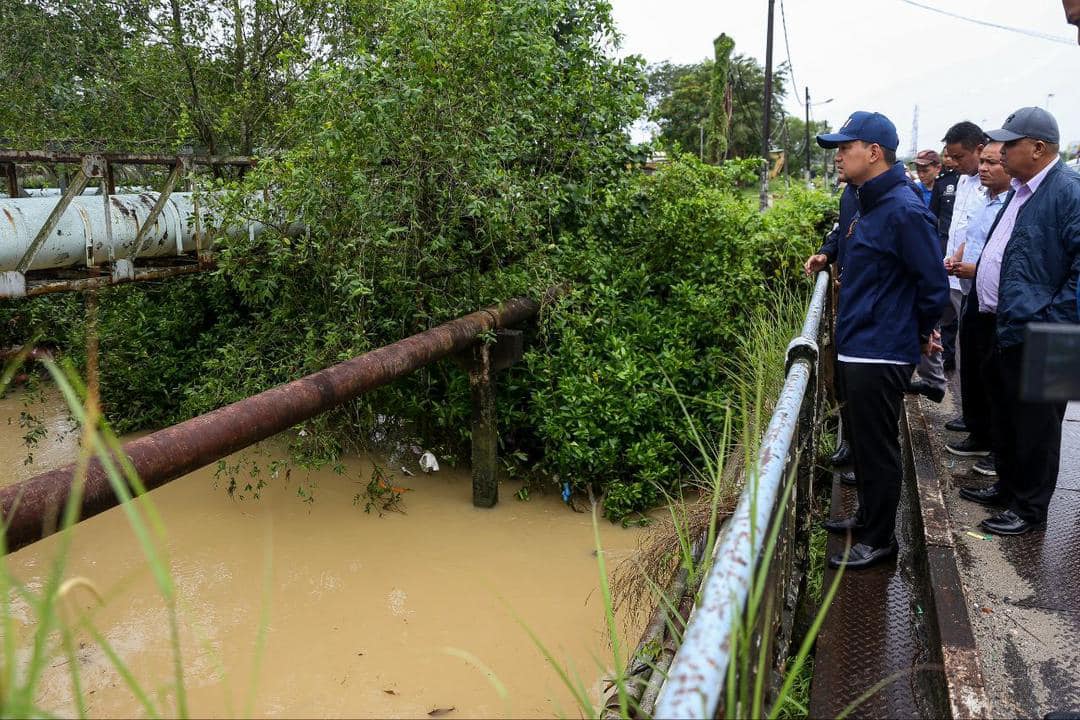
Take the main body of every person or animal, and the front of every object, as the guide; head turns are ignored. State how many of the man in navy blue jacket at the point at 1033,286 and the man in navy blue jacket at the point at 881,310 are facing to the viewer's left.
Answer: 2

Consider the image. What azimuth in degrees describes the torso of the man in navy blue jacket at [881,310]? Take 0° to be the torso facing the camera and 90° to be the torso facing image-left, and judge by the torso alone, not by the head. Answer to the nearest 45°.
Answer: approximately 90°

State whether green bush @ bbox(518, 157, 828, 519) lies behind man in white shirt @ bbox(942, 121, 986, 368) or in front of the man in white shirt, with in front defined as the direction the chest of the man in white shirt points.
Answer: in front

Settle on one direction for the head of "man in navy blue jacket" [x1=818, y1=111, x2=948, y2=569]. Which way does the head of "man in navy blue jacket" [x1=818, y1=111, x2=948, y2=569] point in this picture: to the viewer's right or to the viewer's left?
to the viewer's left

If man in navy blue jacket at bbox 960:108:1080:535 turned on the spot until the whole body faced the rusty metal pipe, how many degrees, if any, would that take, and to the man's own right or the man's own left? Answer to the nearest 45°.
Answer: approximately 45° to the man's own right

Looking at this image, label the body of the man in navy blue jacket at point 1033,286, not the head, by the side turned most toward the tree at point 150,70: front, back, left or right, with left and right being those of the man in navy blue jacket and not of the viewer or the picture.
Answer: front

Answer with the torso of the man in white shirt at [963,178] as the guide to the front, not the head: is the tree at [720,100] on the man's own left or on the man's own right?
on the man's own right

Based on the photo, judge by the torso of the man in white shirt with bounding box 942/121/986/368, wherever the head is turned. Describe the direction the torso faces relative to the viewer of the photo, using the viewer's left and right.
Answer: facing the viewer and to the left of the viewer

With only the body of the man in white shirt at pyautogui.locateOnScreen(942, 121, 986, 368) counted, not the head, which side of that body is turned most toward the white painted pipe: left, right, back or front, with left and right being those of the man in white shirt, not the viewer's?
front

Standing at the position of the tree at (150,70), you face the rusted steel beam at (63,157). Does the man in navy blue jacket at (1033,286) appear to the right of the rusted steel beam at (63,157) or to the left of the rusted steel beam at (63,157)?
left

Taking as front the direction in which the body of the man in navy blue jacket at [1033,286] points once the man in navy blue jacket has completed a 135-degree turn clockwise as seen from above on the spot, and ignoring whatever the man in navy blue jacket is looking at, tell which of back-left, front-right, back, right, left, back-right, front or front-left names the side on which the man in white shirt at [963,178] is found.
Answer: front-left

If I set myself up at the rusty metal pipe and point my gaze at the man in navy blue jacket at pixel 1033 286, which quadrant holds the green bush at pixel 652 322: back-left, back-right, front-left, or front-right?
front-left

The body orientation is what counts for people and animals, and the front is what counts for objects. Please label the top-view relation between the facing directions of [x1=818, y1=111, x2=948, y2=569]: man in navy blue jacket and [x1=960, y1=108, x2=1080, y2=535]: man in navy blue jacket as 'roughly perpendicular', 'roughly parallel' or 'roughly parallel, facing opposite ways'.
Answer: roughly parallel

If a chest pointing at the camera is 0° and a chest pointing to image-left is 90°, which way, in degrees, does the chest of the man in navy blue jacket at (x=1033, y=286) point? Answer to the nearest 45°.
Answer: approximately 90°

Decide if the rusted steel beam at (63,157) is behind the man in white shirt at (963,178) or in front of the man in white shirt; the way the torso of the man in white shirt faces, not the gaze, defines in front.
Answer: in front

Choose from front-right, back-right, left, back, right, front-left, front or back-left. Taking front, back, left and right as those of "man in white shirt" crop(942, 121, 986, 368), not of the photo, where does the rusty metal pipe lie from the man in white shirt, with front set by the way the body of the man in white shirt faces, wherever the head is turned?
front

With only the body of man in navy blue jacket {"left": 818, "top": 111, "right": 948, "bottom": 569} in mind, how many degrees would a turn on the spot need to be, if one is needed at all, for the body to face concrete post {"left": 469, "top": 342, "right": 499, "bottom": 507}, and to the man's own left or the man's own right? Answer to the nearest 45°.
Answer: approximately 45° to the man's own right

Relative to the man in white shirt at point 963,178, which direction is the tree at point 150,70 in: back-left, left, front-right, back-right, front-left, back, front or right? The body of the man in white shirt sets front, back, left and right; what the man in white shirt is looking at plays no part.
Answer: front-right
